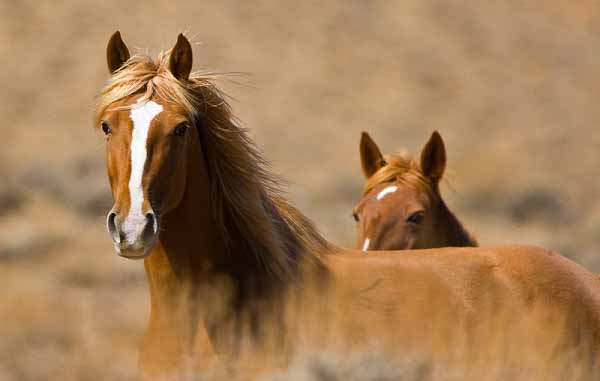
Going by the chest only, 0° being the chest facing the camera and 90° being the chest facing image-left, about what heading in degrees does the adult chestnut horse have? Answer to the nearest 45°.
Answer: approximately 90°
